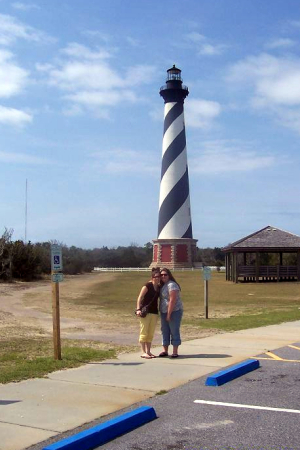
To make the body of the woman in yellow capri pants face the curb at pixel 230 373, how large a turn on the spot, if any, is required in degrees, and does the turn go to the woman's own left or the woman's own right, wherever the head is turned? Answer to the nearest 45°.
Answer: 0° — they already face it

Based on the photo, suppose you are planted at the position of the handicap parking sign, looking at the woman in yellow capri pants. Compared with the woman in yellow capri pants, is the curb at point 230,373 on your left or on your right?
right

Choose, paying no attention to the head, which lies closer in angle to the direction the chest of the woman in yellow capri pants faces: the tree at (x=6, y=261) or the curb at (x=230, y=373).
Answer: the curb

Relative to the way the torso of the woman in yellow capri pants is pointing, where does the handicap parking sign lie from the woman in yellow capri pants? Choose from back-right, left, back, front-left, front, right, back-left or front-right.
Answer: back-right

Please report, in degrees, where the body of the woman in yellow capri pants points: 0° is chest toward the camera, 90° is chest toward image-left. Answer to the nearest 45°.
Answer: approximately 315°

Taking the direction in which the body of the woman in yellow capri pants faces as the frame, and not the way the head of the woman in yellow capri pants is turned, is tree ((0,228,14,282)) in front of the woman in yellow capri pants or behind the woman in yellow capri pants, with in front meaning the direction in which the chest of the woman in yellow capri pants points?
behind

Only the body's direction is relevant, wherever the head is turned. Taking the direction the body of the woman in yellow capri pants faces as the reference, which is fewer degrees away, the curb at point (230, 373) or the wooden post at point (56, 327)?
the curb
